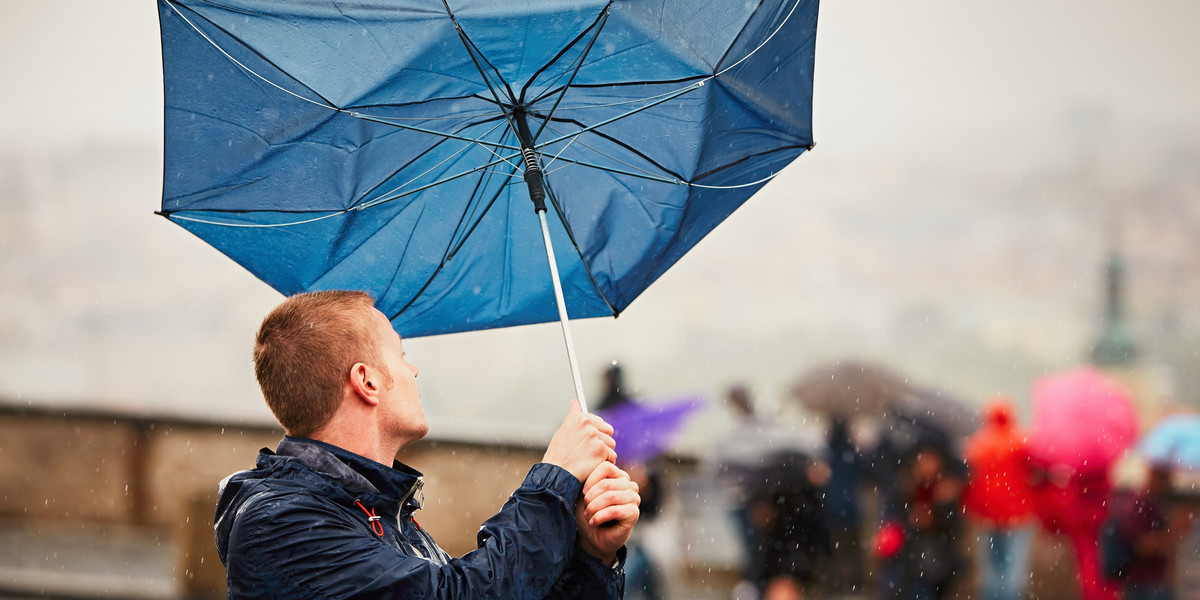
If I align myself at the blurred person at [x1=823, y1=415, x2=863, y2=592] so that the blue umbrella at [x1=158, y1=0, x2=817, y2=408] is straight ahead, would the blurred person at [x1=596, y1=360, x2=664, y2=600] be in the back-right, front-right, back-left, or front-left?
front-right

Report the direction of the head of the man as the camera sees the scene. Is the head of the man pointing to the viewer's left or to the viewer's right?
to the viewer's right

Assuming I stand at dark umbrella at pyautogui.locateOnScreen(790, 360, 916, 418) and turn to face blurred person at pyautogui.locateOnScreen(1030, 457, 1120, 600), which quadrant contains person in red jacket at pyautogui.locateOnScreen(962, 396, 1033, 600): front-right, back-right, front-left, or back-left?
front-right

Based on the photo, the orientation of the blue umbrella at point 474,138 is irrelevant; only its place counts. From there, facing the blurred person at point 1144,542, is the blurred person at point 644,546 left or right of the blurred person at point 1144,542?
left

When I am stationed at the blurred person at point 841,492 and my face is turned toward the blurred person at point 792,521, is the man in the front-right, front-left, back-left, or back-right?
front-left
